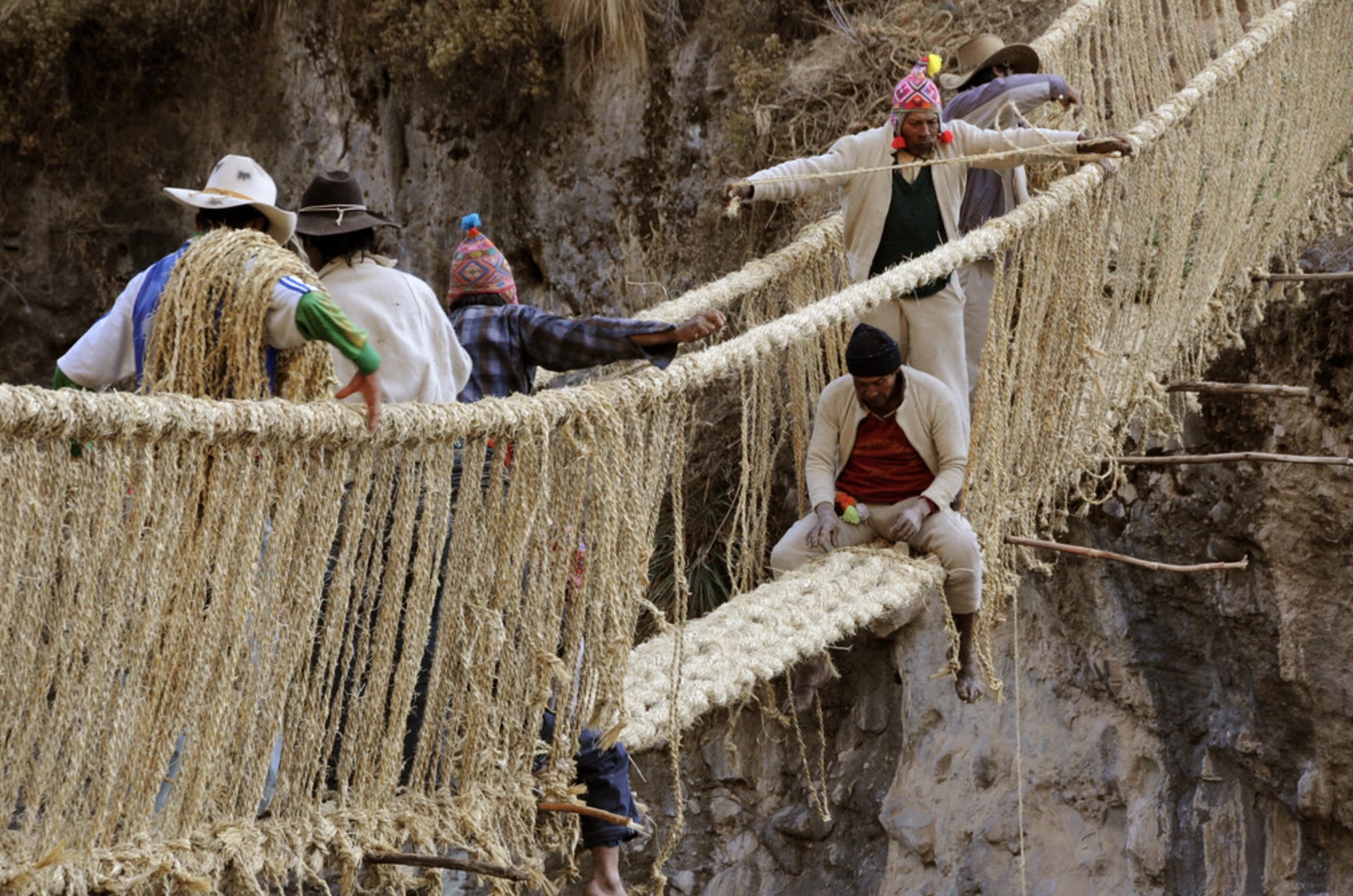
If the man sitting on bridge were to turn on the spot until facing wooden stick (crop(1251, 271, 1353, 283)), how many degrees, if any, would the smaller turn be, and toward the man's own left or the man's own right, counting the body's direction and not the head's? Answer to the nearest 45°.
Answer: approximately 135° to the man's own left

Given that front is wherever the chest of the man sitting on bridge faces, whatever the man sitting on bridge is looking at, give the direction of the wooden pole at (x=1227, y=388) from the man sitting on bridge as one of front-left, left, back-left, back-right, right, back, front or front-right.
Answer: back-left

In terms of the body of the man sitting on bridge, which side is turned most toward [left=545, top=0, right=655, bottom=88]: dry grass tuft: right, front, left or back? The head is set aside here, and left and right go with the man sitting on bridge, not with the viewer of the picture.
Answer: back

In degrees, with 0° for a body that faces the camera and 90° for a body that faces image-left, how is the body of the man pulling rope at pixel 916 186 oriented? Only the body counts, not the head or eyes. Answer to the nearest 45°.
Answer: approximately 0°

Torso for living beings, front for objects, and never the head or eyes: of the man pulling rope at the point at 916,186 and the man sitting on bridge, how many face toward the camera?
2

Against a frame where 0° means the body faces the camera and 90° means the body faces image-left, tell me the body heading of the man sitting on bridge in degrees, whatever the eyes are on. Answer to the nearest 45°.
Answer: approximately 0°
